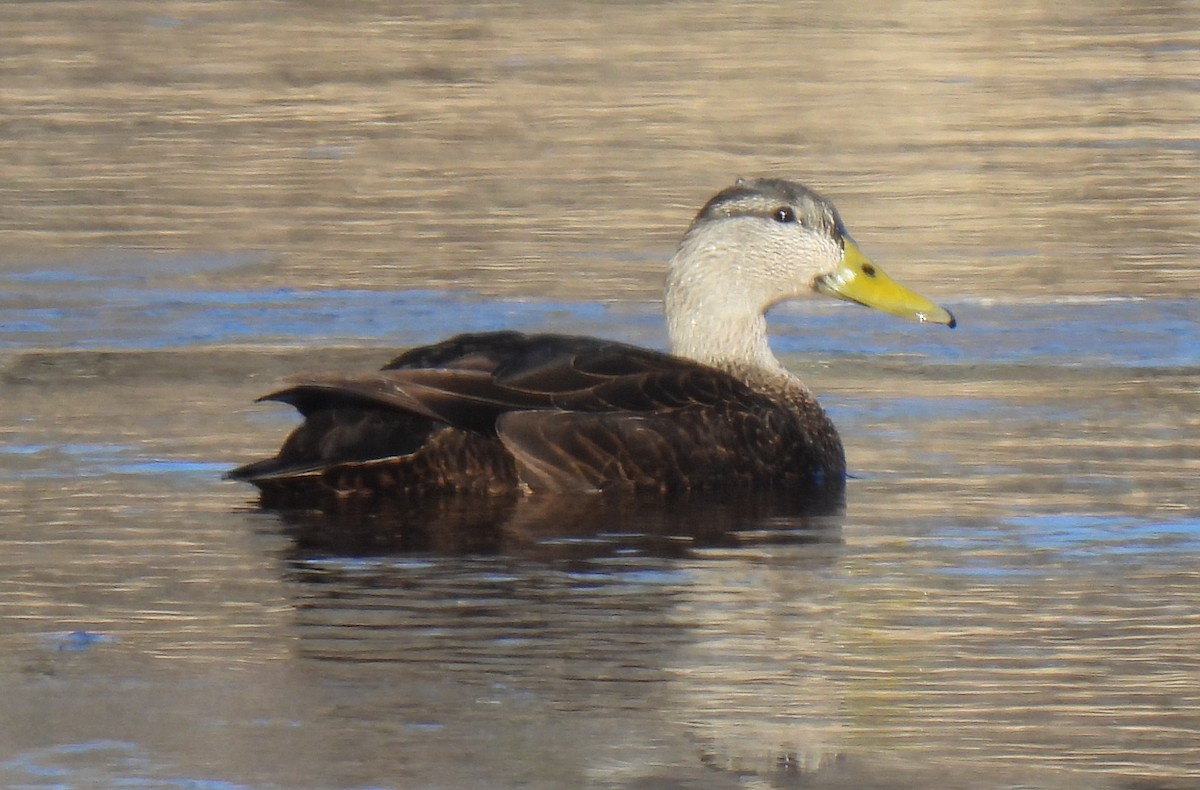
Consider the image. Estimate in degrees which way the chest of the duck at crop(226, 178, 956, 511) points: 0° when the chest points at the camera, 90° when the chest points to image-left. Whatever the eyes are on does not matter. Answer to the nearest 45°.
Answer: approximately 270°
